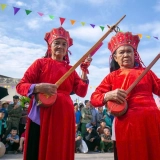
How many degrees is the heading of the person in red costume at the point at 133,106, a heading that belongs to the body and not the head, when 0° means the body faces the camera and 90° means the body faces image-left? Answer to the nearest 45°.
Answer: approximately 0°

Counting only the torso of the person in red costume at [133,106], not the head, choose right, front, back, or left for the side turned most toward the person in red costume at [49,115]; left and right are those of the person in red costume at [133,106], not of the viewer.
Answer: right

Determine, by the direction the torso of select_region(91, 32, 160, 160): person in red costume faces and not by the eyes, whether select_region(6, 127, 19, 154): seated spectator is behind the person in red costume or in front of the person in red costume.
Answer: behind

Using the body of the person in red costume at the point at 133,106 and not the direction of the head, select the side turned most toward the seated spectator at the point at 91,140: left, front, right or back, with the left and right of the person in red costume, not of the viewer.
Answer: back

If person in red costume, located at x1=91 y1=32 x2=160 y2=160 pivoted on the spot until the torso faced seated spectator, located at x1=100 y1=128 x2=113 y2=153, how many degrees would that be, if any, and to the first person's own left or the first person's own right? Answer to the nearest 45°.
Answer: approximately 180°

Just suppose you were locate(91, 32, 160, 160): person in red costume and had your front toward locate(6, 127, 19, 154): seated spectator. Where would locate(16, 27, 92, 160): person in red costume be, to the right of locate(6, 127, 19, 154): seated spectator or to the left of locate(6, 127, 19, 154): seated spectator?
left

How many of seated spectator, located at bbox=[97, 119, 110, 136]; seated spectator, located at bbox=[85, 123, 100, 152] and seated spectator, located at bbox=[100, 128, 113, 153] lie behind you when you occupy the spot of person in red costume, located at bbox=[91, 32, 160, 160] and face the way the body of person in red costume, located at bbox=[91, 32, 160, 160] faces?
3

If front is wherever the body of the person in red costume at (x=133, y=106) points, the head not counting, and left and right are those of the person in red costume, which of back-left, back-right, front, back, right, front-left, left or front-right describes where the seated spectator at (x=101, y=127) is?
back
